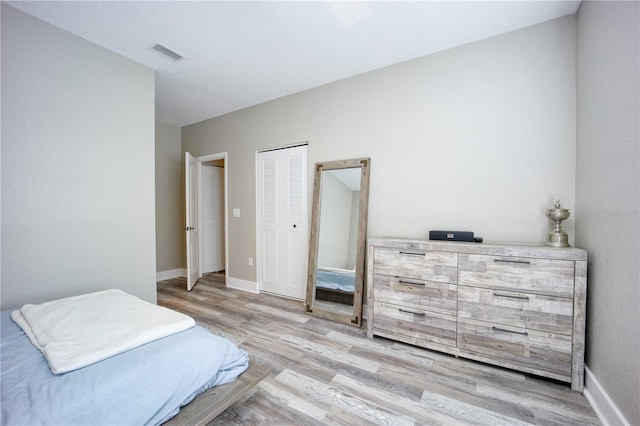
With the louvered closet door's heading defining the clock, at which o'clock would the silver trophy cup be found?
The silver trophy cup is roughly at 9 o'clock from the louvered closet door.

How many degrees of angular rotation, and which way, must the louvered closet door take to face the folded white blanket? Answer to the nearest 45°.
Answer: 0° — it already faces it

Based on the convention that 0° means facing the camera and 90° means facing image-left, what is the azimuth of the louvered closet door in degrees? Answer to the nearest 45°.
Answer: approximately 45°

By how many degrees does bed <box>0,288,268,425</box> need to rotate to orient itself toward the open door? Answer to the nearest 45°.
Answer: approximately 135° to its left

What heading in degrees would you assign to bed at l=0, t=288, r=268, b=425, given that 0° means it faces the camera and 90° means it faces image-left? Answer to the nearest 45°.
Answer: approximately 315°

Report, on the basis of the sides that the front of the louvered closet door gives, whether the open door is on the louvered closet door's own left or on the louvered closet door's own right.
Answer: on the louvered closet door's own right

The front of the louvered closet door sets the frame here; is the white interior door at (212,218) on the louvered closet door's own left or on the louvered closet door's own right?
on the louvered closet door's own right

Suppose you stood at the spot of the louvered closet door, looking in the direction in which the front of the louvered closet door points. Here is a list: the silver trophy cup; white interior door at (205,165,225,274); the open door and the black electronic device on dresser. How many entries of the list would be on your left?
2

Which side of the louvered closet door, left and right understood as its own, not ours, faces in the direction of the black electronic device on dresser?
left

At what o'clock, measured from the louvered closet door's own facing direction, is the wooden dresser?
The wooden dresser is roughly at 9 o'clock from the louvered closet door.

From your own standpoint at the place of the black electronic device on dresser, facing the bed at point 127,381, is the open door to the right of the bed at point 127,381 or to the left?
right
